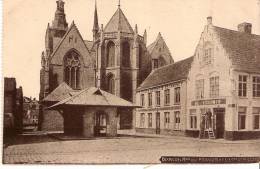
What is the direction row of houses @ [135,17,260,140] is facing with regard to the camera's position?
facing the viewer and to the left of the viewer

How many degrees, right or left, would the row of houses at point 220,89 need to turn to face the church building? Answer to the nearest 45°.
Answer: approximately 45° to its right

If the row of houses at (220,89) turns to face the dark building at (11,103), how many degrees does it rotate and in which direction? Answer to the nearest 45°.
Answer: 0° — it already faces it

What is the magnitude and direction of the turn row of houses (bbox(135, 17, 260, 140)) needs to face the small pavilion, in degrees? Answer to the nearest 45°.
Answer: approximately 45° to its right
